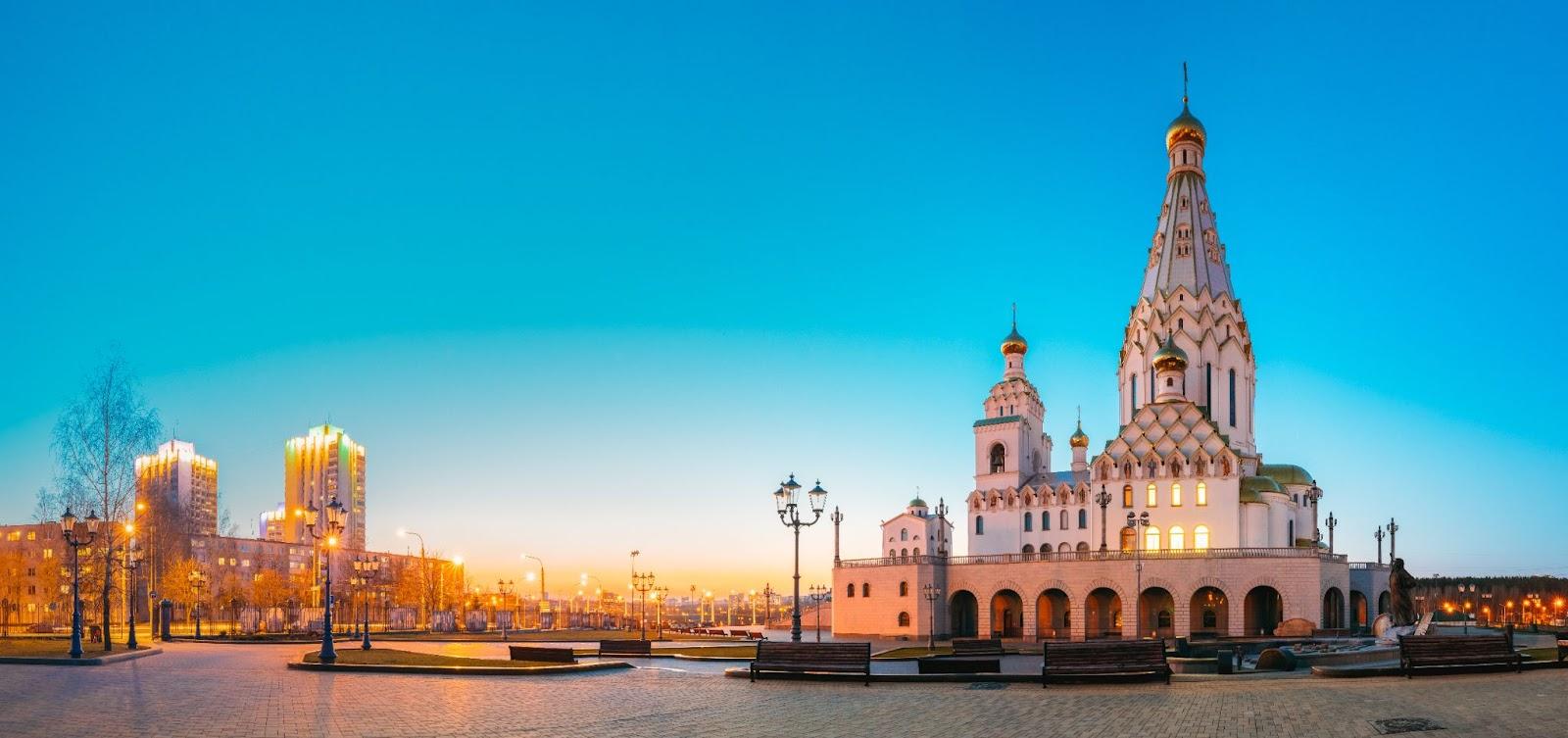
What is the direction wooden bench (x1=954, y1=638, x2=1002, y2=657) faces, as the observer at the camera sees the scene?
facing the viewer

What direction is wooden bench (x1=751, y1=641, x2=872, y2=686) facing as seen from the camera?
toward the camera

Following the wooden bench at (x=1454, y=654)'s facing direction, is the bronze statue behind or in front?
behind

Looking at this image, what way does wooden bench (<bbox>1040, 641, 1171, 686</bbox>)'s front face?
toward the camera
